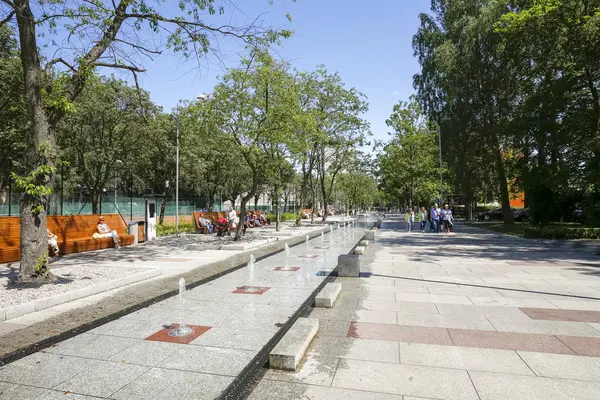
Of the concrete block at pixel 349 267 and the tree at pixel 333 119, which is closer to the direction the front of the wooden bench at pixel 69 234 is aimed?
the concrete block

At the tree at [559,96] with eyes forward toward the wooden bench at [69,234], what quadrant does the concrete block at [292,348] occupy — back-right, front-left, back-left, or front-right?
front-left

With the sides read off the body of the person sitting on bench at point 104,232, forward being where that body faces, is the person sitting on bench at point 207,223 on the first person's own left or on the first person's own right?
on the first person's own left

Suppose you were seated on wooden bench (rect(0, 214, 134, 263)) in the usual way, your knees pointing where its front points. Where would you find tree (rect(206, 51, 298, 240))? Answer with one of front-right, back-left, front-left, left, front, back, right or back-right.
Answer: front-left

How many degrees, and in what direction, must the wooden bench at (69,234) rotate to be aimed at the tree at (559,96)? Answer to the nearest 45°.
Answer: approximately 45° to its left

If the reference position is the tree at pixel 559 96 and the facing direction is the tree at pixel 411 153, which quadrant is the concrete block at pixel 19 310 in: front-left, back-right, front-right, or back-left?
back-left

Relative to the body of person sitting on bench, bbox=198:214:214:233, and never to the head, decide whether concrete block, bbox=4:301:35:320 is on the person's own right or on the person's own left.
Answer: on the person's own right

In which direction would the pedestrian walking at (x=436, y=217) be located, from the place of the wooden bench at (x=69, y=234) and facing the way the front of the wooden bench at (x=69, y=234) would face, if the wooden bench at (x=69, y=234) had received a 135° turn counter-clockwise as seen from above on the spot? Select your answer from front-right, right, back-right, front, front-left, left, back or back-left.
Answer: right

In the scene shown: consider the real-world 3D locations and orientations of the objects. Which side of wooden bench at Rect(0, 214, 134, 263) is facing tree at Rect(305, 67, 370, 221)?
left

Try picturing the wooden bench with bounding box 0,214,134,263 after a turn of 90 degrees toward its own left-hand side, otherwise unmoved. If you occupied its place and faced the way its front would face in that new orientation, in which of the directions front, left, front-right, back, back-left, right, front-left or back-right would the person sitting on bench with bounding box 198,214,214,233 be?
front

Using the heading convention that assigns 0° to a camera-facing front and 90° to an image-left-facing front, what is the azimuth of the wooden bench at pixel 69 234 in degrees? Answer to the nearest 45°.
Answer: approximately 315°

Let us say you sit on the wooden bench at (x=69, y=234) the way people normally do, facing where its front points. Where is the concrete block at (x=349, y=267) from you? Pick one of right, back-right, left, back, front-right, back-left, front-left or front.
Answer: front

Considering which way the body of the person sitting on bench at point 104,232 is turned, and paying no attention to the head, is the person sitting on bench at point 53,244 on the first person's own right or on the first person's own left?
on the first person's own right

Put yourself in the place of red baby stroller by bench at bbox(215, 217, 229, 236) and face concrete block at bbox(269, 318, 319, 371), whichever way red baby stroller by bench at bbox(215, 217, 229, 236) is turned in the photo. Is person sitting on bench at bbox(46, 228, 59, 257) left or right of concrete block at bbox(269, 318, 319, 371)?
right

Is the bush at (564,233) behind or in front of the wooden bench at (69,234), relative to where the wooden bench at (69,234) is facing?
in front

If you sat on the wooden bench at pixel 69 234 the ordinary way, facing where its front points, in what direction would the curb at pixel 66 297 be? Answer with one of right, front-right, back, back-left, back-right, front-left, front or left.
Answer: front-right

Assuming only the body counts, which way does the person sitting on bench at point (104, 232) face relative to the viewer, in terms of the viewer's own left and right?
facing the viewer and to the right of the viewer

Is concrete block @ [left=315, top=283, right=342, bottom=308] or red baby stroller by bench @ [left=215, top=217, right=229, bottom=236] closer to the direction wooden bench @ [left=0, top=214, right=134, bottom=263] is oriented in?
the concrete block
